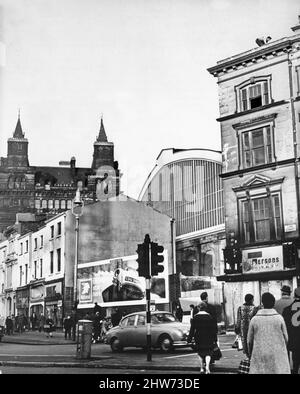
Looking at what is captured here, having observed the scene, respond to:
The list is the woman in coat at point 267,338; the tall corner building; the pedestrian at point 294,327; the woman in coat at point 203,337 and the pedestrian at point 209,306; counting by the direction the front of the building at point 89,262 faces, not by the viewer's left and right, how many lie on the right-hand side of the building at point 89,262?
0

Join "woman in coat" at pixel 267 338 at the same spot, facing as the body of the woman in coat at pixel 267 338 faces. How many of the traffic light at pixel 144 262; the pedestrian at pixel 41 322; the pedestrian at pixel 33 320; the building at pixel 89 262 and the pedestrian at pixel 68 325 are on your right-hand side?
0

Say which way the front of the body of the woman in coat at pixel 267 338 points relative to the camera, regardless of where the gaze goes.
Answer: away from the camera

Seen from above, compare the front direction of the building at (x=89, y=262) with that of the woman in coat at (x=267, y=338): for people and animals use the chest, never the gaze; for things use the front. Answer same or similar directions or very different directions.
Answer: very different directions

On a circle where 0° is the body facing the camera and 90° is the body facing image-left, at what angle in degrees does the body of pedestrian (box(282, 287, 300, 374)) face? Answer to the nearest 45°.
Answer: approximately 180°

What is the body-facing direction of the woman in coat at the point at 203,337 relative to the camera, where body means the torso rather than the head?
away from the camera

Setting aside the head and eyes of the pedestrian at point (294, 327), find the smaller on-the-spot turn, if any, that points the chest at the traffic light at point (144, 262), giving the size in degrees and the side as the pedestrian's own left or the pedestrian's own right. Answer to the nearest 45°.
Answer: approximately 90° to the pedestrian's own left
